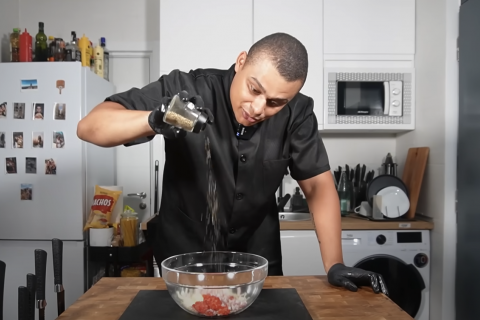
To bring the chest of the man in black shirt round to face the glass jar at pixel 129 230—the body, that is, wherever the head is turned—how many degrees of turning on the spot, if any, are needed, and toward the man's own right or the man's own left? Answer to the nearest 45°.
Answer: approximately 135° to the man's own right

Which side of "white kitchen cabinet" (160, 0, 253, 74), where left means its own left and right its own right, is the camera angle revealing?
front

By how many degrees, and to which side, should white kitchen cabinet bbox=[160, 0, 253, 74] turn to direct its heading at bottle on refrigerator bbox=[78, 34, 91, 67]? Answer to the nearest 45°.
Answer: approximately 90° to its right

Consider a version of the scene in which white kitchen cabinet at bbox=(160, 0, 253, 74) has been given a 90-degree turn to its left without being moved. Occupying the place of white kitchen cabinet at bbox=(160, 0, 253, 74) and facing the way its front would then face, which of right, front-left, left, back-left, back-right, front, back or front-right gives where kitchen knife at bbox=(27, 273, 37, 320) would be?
right

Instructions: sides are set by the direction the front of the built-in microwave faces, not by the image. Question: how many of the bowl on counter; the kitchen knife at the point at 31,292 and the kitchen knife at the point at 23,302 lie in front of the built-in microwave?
3

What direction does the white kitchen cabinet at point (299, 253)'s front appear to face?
toward the camera

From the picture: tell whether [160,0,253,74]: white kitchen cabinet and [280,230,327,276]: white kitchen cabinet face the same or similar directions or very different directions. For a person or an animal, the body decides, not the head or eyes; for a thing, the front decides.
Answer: same or similar directions

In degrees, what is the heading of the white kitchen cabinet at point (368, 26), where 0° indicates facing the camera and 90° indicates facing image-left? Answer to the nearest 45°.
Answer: approximately 0°

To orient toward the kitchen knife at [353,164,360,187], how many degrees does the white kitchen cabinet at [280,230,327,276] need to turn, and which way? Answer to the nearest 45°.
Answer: approximately 135° to its left

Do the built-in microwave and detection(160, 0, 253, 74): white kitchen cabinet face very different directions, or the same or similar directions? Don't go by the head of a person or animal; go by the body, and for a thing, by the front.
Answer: same or similar directions

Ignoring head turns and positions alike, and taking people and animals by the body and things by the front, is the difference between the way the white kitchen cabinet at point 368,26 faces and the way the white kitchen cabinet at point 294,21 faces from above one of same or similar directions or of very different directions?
same or similar directions

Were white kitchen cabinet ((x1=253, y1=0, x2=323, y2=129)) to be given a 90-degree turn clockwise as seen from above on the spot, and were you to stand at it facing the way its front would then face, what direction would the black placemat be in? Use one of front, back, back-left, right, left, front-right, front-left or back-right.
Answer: left

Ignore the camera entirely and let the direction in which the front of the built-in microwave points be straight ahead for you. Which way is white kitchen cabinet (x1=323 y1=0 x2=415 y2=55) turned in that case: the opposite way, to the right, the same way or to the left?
the same way

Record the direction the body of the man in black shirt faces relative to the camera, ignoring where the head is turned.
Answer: toward the camera

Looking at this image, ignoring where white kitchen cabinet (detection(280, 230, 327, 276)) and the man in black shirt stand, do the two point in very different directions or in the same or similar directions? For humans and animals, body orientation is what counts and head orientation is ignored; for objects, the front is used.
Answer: same or similar directions

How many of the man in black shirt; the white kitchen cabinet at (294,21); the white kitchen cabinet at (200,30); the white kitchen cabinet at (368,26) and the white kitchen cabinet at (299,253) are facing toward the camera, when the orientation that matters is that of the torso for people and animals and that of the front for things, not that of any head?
5
